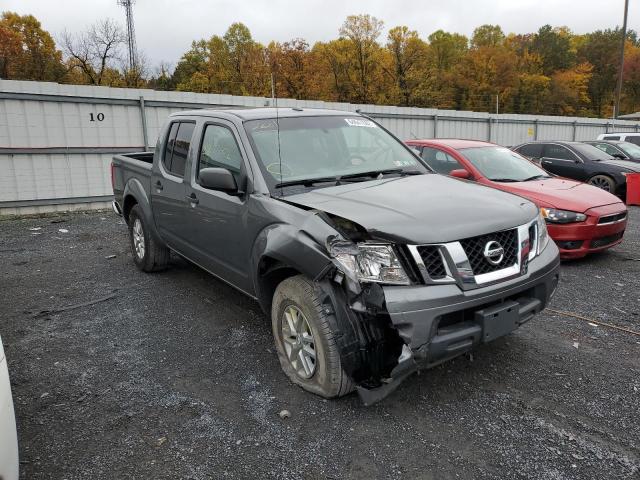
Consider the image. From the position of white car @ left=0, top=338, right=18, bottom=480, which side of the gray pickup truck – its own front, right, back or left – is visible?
right

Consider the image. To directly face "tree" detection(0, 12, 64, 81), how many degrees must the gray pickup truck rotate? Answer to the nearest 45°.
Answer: approximately 180°

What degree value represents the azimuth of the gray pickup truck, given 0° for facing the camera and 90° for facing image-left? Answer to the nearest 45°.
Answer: approximately 315°

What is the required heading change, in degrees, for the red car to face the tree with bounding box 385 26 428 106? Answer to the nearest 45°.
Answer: approximately 135° to its left

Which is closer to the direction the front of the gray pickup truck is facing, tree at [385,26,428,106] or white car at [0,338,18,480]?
the white car

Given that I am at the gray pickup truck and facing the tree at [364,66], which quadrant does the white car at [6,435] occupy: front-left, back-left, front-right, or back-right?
back-left

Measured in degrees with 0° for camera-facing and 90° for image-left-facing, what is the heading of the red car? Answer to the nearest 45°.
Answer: approximately 315°
